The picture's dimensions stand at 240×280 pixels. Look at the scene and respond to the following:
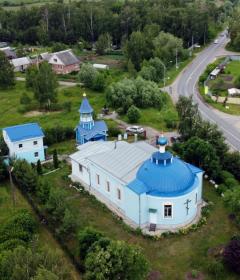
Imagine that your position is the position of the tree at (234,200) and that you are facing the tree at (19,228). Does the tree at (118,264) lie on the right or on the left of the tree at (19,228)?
left

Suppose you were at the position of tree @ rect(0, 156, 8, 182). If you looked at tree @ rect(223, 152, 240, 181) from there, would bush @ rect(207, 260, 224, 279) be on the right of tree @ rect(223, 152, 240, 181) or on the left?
right

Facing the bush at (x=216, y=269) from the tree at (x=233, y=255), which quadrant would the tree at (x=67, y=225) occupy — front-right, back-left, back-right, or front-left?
front-right

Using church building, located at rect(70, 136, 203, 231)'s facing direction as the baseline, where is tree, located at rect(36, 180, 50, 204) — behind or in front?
in front

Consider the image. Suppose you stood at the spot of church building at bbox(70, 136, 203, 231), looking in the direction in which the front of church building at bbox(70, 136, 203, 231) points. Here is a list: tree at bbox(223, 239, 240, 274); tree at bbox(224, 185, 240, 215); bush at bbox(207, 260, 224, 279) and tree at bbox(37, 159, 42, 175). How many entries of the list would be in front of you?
1

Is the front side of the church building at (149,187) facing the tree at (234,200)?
no
